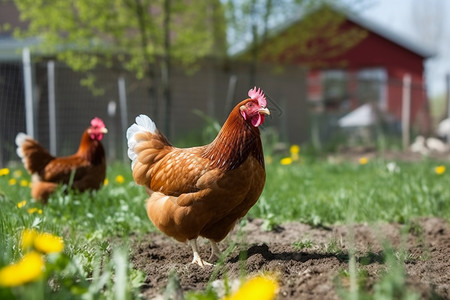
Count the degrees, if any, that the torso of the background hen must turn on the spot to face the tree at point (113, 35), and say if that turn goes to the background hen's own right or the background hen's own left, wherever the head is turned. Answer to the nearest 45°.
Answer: approximately 90° to the background hen's own left

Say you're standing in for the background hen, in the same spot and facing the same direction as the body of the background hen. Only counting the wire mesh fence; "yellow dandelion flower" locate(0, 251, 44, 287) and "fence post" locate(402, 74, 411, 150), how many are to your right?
1

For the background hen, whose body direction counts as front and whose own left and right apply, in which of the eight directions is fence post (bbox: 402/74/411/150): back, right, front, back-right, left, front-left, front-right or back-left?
front-left

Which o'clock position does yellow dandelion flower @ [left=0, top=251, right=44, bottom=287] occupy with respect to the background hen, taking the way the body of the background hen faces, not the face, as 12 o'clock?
The yellow dandelion flower is roughly at 3 o'clock from the background hen.

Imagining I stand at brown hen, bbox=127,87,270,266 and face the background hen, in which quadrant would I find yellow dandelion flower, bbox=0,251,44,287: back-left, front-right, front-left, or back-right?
back-left

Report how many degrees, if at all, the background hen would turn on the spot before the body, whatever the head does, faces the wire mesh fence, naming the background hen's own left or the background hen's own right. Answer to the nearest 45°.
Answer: approximately 90° to the background hen's own left

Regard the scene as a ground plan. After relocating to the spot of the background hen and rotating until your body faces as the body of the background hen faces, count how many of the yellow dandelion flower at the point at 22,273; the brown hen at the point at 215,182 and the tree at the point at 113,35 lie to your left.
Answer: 1

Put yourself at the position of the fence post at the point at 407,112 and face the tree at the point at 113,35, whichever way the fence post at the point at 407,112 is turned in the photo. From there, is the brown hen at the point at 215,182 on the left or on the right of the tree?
left

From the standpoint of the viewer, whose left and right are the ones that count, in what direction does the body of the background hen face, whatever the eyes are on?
facing to the right of the viewer

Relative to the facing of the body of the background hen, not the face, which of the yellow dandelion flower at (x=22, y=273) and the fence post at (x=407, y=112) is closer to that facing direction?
the fence post

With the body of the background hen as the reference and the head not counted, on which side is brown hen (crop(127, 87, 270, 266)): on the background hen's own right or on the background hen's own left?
on the background hen's own right
